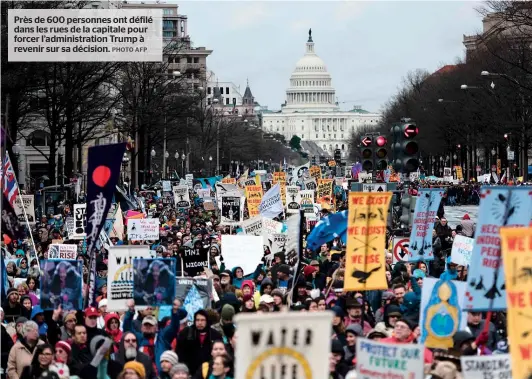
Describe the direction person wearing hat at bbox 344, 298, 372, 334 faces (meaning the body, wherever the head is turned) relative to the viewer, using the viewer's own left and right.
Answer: facing the viewer

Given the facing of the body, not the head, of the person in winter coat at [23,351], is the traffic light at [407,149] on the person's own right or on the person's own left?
on the person's own left

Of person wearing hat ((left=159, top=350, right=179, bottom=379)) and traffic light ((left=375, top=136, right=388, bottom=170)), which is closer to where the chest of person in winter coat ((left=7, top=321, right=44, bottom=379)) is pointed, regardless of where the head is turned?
the person wearing hat

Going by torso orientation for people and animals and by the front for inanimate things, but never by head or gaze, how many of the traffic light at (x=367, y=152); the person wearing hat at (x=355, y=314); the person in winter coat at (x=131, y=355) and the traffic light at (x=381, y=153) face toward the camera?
4

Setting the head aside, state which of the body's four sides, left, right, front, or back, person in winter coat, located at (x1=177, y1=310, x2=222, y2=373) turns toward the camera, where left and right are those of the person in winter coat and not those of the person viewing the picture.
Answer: front

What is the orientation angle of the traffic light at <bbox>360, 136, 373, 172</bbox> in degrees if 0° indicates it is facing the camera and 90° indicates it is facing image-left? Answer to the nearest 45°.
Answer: approximately 0°

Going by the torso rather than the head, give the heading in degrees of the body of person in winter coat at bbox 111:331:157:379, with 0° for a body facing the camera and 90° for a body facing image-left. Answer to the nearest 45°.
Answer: approximately 0°

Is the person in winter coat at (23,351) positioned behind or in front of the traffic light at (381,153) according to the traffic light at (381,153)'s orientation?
in front

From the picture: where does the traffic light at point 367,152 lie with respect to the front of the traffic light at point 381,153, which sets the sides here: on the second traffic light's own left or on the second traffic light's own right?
on the second traffic light's own right

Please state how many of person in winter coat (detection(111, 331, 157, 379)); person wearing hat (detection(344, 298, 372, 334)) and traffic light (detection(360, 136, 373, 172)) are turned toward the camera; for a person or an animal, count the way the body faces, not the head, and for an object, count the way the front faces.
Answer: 3

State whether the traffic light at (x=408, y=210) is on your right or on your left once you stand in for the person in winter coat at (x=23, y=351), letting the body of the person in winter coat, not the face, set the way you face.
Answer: on your left

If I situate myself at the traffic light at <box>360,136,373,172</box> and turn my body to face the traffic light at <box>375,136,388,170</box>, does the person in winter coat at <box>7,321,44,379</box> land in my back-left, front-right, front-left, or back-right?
back-right

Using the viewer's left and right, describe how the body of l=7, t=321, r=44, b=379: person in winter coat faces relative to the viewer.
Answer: facing the viewer and to the right of the viewer

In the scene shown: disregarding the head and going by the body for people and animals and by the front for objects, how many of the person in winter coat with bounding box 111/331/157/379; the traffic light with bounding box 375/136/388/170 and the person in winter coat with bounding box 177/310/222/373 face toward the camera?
3

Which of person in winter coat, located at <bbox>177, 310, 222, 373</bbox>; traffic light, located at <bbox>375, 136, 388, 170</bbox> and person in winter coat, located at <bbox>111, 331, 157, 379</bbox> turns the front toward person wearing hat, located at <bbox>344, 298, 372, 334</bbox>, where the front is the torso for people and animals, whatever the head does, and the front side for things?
the traffic light

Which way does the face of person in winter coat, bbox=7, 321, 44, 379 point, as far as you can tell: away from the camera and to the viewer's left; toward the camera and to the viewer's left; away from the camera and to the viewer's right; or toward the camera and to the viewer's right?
toward the camera and to the viewer's right
